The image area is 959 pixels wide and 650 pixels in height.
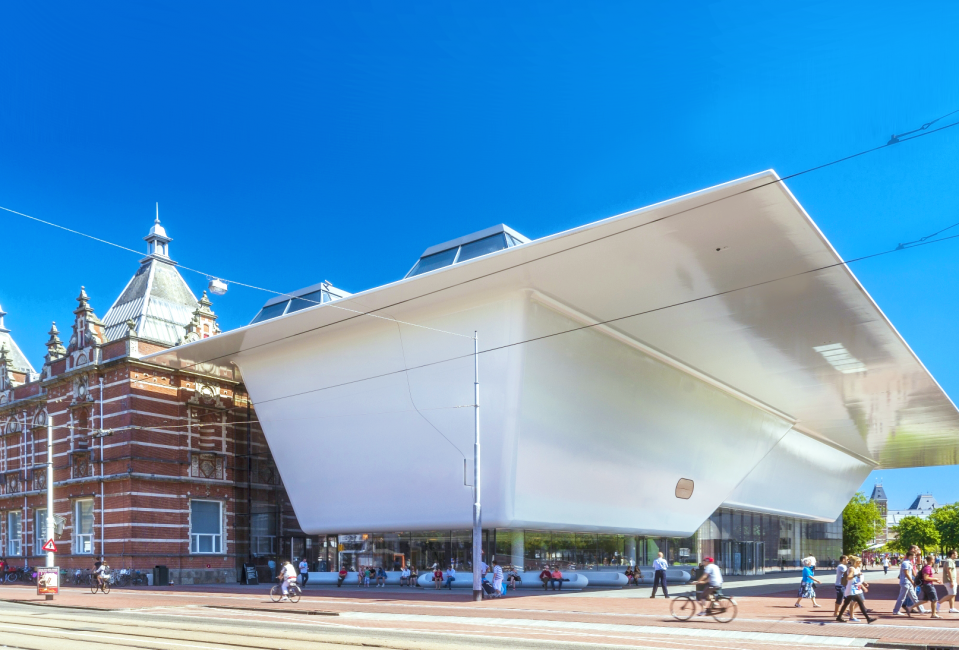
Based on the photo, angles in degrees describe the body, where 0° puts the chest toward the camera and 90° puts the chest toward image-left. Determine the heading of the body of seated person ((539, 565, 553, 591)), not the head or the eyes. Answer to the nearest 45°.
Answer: approximately 0°

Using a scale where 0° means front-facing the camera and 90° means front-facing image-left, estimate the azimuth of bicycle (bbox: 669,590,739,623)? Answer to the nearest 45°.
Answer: approximately 90°

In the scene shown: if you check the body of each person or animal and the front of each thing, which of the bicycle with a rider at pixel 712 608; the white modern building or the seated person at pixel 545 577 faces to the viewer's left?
the bicycle with a rider

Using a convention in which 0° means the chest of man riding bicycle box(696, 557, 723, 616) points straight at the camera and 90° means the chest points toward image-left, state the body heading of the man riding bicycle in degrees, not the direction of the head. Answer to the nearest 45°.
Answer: approximately 90°

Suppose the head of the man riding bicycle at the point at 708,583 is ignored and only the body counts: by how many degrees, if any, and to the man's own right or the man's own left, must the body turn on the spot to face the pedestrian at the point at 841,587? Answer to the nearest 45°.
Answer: approximately 180°

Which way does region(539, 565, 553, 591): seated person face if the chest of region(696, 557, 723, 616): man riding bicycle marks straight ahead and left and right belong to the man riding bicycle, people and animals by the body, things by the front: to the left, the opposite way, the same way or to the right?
to the left
